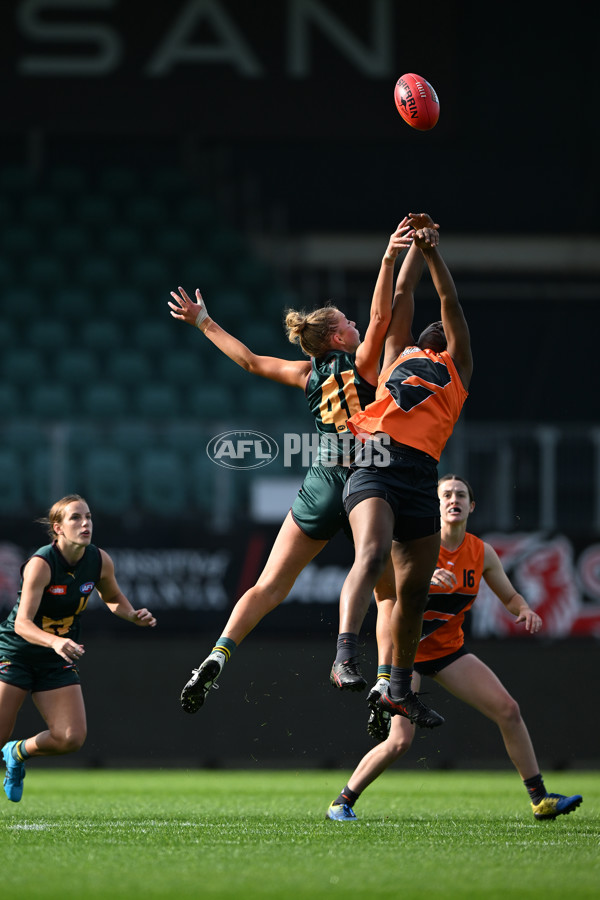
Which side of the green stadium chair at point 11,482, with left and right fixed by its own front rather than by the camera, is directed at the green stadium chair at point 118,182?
back

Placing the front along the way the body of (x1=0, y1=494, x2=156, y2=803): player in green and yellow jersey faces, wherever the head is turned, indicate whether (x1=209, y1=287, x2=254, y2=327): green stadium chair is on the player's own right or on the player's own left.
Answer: on the player's own left

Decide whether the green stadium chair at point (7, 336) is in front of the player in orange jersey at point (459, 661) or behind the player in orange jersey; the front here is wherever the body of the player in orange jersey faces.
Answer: behind

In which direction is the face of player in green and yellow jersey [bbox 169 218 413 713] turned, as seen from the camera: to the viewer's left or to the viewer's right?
to the viewer's right

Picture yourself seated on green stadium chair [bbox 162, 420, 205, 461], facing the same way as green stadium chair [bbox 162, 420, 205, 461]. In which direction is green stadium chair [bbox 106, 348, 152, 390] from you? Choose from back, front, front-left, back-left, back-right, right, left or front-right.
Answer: back

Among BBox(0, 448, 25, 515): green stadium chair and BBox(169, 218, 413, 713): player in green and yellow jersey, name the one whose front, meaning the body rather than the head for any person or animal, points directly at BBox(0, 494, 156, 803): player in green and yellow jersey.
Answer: the green stadium chair

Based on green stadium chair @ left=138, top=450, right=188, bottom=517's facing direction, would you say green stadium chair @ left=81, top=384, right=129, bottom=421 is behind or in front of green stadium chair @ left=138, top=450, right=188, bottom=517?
behind

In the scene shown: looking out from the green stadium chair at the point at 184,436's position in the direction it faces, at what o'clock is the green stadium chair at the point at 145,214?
the green stadium chair at the point at 145,214 is roughly at 6 o'clock from the green stadium chair at the point at 184,436.

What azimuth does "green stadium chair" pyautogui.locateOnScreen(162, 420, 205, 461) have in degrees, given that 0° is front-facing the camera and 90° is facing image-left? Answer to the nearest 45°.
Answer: approximately 0°

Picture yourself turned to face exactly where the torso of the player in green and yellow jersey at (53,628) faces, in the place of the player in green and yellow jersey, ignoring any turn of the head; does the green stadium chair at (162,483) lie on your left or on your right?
on your left
